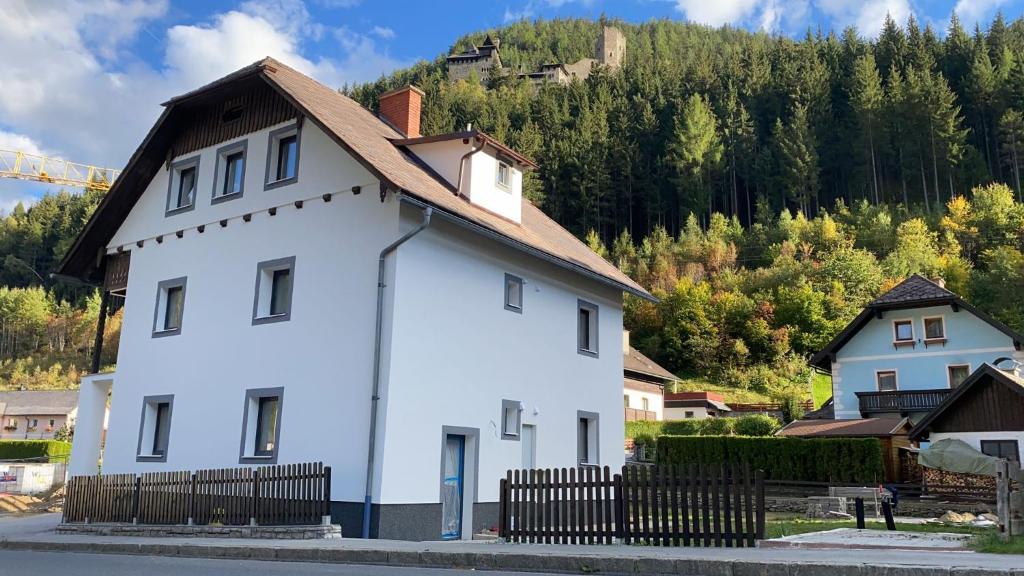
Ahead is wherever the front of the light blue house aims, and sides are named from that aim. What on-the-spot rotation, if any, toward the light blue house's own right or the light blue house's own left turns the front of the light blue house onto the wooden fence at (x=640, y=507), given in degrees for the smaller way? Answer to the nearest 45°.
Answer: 0° — it already faces it

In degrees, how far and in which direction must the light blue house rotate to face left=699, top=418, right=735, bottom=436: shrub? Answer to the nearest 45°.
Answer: approximately 90° to its right

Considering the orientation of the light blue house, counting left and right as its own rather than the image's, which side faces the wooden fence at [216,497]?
front

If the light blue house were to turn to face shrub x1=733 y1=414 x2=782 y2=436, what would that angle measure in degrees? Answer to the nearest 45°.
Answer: approximately 90° to its right

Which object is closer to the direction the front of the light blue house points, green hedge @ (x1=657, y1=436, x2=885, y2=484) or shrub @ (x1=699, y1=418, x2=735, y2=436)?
the green hedge

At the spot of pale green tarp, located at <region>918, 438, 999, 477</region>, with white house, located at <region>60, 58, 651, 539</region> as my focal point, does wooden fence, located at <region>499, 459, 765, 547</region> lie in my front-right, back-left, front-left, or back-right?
front-left

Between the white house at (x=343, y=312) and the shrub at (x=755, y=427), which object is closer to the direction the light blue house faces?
the white house

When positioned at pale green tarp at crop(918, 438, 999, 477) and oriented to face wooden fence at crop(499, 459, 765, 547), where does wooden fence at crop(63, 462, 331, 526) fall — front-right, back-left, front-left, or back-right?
front-right

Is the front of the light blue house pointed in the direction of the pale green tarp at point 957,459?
yes

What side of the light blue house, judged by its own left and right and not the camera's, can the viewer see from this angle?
front

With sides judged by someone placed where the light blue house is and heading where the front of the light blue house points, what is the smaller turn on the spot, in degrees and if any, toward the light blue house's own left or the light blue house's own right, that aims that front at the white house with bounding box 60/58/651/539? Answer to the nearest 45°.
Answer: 0° — it already faces it

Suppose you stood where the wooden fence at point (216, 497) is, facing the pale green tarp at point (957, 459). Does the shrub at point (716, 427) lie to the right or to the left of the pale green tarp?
left

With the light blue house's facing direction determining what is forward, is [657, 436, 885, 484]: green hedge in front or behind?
in front
